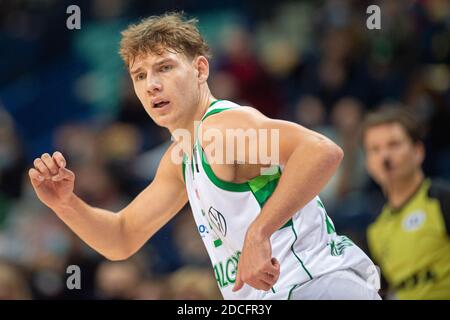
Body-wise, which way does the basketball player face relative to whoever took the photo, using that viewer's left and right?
facing the viewer and to the left of the viewer

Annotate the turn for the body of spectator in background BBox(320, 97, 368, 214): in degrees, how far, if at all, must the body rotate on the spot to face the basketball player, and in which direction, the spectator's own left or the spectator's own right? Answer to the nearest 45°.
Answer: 0° — they already face them

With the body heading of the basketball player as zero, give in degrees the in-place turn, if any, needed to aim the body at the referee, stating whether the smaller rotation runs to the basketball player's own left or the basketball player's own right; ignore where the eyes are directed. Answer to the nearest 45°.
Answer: approximately 180°

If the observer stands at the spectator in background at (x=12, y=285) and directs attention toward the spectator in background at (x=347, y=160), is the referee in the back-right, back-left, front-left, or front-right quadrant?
front-right

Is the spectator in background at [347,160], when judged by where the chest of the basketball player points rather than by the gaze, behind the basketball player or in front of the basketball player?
behind

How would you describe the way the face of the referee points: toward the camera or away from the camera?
toward the camera

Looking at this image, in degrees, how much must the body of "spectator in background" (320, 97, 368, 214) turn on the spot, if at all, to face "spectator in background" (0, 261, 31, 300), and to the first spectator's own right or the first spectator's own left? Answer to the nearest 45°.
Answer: approximately 45° to the first spectator's own right

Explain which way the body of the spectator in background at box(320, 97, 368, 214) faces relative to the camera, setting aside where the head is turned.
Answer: toward the camera

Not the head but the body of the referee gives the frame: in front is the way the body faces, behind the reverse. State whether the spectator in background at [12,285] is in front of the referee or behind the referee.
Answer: in front

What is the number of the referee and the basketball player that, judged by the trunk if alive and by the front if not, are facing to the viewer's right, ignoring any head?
0

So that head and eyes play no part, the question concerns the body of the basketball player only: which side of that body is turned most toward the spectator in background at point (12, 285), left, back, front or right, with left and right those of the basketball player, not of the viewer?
right

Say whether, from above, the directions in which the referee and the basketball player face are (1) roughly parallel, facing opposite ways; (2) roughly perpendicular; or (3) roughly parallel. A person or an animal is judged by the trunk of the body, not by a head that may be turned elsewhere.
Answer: roughly parallel

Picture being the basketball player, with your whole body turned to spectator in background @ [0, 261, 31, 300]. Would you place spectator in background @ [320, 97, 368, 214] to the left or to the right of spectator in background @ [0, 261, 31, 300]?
right

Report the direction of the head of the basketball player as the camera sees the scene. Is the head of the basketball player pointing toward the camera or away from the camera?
toward the camera

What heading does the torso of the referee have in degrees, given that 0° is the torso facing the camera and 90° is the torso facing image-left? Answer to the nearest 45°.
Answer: approximately 45°

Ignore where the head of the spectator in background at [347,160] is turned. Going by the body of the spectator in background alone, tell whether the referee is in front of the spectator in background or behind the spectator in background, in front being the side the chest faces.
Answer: in front

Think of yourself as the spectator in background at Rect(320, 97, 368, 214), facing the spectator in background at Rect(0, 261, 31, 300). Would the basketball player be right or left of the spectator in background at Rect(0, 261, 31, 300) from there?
left

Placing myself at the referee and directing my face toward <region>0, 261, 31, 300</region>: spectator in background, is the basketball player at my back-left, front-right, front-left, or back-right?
front-left
